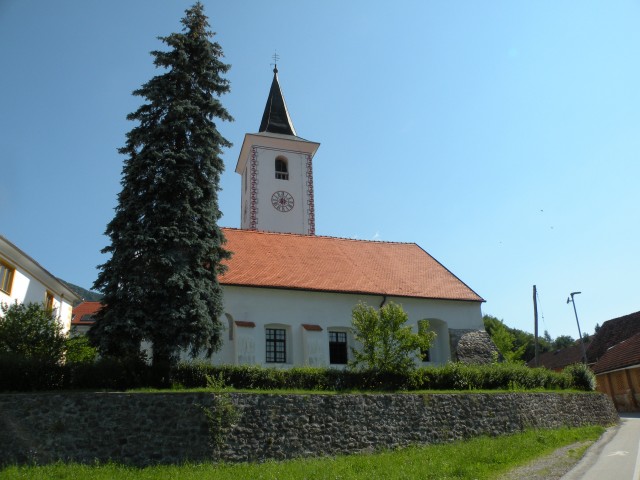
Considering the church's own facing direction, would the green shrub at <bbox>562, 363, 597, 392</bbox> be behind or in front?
behind

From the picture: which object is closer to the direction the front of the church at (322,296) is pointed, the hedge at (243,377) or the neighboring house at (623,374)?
the hedge

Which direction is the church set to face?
to the viewer's left

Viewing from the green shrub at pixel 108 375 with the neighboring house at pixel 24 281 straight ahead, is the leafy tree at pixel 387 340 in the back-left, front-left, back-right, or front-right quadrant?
back-right

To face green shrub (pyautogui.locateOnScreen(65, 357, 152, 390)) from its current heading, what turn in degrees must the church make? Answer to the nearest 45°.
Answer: approximately 45° to its left

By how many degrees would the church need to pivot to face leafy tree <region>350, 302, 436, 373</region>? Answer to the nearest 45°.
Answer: approximately 135° to its left

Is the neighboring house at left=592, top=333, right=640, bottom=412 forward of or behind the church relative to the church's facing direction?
behind

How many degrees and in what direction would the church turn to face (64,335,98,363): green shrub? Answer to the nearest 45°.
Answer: approximately 45° to its left
